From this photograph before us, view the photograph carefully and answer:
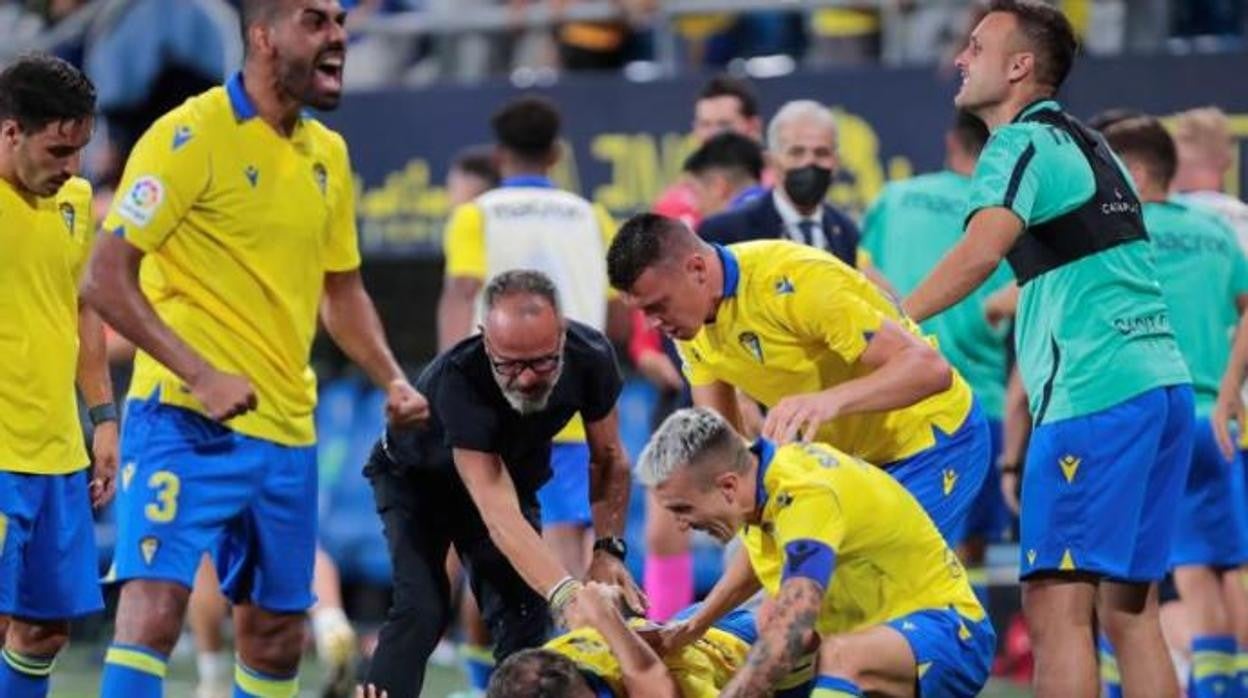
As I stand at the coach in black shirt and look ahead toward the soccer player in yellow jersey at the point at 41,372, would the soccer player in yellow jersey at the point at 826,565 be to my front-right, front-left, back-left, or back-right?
back-left

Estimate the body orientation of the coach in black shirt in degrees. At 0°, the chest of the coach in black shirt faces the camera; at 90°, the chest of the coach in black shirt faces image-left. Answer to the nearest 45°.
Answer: approximately 315°

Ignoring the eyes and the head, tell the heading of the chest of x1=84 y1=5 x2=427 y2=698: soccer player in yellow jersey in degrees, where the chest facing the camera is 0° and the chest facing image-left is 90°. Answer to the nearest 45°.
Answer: approximately 315°

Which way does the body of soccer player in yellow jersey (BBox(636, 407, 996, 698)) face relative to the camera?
to the viewer's left

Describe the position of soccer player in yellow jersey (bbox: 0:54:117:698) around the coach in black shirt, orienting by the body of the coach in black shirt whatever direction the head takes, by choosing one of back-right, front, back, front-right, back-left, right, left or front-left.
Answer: back-right

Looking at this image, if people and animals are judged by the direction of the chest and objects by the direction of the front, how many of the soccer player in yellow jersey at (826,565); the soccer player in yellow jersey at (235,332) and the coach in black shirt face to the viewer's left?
1

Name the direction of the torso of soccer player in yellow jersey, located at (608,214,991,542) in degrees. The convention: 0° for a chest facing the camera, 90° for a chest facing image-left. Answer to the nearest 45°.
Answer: approximately 45°

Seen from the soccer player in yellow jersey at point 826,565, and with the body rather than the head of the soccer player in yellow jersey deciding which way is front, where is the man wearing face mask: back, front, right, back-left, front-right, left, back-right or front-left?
right

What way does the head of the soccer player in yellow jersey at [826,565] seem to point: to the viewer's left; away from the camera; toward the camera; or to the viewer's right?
to the viewer's left

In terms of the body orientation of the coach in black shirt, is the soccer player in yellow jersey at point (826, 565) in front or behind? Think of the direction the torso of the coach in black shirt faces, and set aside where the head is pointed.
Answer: in front
